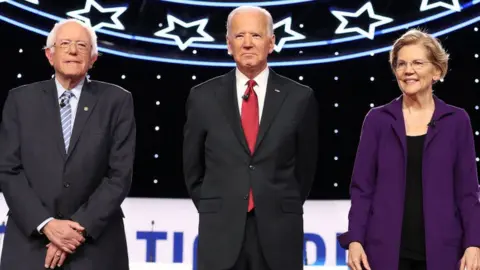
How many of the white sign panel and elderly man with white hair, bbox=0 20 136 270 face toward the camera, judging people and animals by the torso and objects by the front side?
2

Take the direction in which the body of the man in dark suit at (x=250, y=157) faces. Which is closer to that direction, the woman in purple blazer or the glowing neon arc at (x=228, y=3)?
the woman in purple blazer

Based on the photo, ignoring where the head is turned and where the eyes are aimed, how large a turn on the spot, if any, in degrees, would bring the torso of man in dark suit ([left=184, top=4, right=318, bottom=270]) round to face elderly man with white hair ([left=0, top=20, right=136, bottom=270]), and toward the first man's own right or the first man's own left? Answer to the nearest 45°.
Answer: approximately 90° to the first man's own right

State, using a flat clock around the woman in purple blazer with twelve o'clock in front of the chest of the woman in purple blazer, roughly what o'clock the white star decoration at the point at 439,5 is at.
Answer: The white star decoration is roughly at 6 o'clock from the woman in purple blazer.

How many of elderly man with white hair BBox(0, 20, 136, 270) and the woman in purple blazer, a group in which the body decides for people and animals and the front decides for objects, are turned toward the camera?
2

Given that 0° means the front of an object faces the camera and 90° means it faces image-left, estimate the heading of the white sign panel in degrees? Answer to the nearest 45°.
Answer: approximately 0°

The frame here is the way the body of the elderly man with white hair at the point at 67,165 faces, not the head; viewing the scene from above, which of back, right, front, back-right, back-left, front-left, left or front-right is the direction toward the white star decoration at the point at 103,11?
back
